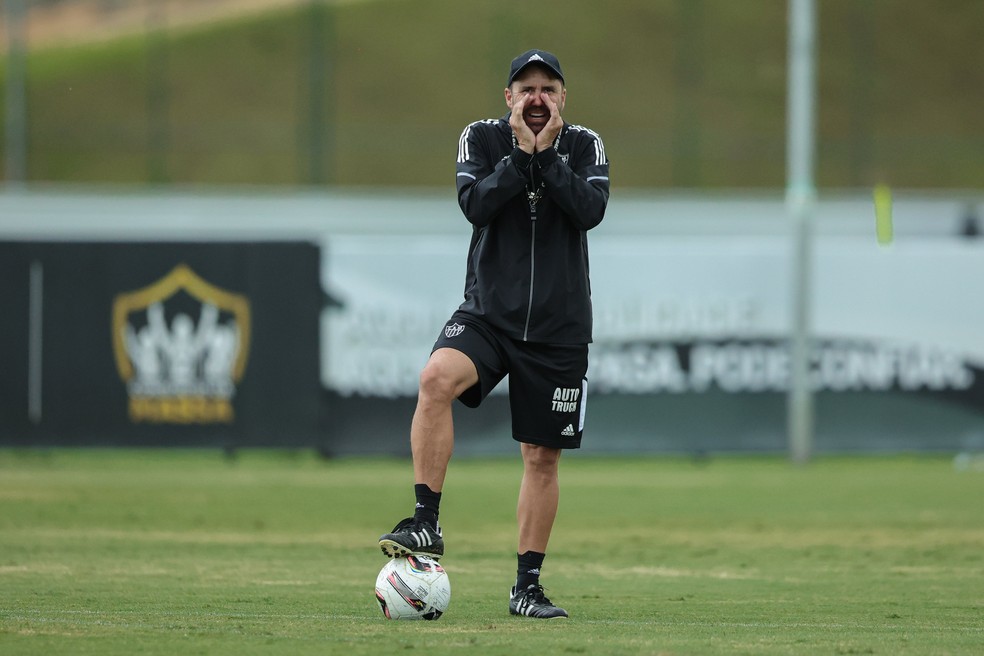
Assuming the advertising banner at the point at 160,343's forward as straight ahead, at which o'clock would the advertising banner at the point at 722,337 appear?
the advertising banner at the point at 722,337 is roughly at 9 o'clock from the advertising banner at the point at 160,343.

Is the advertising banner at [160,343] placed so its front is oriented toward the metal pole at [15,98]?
no

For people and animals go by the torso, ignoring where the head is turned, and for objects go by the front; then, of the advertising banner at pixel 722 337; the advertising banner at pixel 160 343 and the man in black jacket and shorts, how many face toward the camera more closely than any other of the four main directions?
3

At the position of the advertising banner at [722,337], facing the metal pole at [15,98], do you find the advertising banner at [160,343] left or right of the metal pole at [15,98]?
left

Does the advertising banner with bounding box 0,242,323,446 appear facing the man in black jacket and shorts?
yes

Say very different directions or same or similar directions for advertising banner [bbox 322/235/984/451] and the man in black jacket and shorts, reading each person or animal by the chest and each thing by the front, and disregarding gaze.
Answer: same or similar directions

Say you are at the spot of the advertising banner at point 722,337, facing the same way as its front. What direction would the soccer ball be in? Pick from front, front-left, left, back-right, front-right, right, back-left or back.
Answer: front

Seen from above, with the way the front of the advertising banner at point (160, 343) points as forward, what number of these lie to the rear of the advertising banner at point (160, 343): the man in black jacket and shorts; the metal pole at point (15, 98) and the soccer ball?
1

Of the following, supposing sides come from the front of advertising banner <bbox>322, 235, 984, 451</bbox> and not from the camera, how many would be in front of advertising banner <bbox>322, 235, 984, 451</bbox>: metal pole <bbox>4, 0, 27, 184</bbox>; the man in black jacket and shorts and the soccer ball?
2

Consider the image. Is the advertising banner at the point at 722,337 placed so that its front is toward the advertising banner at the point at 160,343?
no

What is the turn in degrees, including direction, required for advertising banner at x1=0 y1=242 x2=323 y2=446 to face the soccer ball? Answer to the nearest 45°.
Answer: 0° — it already faces it

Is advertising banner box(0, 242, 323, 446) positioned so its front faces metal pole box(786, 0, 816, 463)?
no

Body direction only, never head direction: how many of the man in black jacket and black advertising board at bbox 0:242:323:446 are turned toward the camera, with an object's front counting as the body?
2

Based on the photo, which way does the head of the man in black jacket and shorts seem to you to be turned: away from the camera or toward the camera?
toward the camera

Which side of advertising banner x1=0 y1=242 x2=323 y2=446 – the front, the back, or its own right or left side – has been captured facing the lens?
front

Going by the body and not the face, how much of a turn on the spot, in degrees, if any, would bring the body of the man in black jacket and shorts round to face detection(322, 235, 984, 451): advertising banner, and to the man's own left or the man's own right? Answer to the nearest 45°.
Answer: approximately 180°
